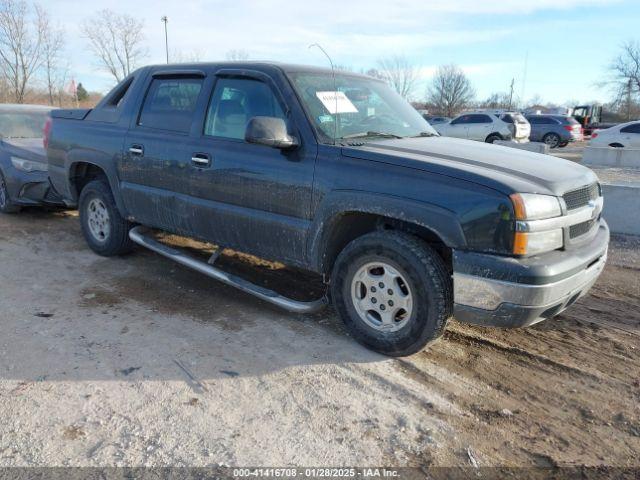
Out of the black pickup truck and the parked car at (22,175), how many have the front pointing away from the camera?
0

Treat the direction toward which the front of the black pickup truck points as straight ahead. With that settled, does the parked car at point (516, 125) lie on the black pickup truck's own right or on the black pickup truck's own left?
on the black pickup truck's own left

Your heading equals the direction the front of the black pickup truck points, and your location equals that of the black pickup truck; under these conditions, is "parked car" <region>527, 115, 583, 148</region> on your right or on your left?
on your left

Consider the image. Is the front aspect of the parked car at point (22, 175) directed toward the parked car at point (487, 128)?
no

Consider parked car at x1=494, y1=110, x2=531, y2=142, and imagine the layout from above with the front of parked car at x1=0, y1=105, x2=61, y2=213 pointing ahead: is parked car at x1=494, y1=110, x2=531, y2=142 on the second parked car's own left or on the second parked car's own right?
on the second parked car's own left

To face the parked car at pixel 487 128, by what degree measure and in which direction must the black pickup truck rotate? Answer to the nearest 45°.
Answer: approximately 135° to its left

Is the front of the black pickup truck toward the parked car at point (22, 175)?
no

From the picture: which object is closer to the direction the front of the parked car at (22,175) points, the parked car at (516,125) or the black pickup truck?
the black pickup truck

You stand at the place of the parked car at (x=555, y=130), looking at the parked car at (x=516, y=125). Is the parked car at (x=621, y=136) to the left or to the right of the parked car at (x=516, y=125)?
left

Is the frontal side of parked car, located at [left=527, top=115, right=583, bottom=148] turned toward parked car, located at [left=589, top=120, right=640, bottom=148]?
no

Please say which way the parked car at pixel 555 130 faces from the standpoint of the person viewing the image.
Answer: facing away from the viewer and to the left of the viewer

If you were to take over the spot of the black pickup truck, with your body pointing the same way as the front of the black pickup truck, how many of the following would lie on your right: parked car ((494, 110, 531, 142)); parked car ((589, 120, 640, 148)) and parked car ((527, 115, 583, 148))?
0

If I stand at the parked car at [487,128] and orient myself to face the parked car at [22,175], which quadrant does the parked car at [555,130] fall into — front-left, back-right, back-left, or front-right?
back-left
